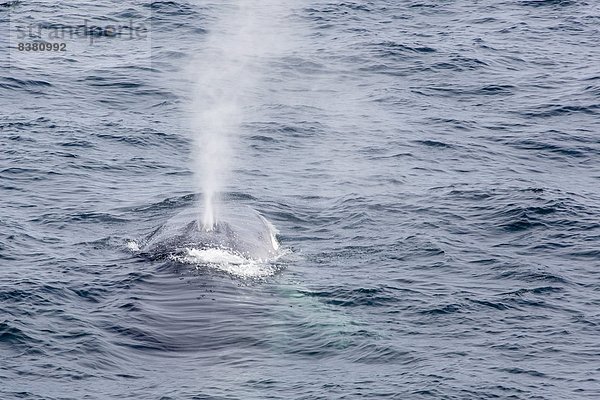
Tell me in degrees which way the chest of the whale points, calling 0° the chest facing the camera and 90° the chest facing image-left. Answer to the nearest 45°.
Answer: approximately 180°
